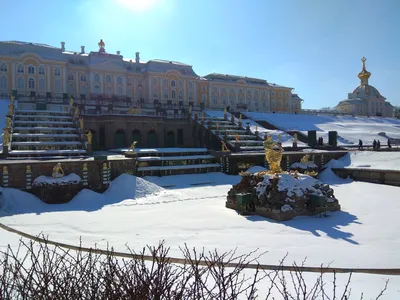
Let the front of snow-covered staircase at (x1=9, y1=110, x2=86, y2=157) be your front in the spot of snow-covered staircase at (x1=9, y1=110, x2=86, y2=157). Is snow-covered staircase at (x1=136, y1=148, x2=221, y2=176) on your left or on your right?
on your left

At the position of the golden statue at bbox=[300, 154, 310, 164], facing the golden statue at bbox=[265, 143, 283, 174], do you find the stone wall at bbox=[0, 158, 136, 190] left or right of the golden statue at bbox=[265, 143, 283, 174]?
right

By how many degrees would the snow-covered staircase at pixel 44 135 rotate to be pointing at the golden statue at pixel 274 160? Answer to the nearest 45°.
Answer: approximately 45° to its left

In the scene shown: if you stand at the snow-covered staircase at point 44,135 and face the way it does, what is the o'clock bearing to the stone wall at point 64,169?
The stone wall is roughly at 12 o'clock from the snow-covered staircase.

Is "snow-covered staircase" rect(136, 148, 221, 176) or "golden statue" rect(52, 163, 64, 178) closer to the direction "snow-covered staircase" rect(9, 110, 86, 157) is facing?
the golden statue

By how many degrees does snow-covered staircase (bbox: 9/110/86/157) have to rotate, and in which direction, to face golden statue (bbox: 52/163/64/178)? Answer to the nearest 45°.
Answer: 0° — it already faces it

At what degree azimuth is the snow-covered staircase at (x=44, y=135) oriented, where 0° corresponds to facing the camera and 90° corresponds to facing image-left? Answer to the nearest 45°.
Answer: approximately 0°

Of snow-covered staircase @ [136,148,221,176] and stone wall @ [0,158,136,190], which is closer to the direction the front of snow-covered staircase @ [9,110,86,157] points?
the stone wall
